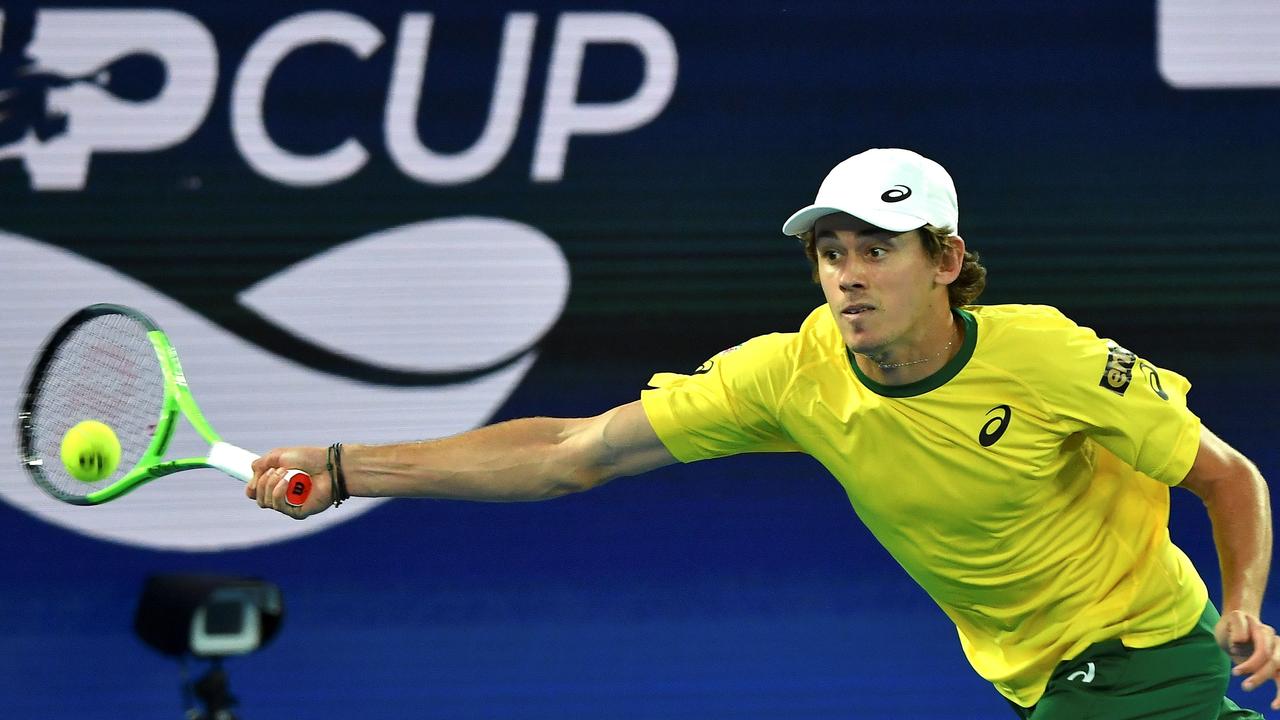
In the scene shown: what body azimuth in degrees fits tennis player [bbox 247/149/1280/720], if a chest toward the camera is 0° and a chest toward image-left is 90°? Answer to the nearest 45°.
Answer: approximately 45°

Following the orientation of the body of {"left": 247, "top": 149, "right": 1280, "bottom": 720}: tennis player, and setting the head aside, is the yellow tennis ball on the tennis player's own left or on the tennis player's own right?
on the tennis player's own right
